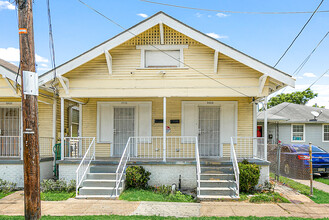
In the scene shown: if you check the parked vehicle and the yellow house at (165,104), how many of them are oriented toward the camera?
1

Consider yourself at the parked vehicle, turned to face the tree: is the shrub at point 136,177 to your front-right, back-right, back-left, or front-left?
back-left

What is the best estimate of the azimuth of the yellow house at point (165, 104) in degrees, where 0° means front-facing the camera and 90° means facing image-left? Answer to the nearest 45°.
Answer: approximately 0°

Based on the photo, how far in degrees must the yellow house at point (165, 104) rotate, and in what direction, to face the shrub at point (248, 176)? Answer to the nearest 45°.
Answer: approximately 45° to its left

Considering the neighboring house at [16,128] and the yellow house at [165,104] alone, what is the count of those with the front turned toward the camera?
2

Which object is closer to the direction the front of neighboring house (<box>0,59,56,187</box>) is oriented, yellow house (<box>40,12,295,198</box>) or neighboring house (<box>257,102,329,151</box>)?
the yellow house

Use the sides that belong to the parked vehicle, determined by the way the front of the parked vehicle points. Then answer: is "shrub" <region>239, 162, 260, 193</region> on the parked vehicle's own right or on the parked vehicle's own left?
on the parked vehicle's own left

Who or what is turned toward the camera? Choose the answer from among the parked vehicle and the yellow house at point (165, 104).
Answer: the yellow house

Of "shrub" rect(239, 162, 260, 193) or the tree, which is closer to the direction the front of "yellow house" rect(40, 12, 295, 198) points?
the shrub

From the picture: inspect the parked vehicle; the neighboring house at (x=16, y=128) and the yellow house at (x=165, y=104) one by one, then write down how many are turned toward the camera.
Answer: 2

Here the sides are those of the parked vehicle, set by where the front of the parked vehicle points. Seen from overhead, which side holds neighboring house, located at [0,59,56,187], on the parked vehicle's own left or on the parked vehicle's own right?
on the parked vehicle's own left
